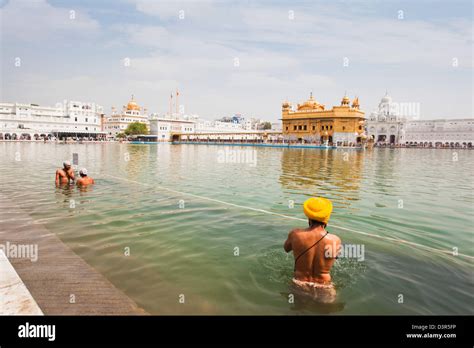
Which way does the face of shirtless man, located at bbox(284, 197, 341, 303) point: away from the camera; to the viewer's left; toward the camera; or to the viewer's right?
away from the camera

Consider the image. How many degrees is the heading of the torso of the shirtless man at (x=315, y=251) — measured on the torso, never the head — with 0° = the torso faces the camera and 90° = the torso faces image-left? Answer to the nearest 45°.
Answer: approximately 180°

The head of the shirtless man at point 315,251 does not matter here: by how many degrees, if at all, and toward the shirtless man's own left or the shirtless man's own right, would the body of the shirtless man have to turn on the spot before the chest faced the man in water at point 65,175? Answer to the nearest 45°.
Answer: approximately 45° to the shirtless man's own left
